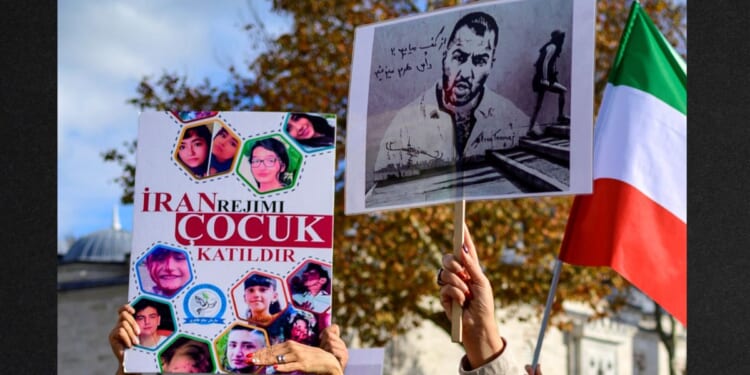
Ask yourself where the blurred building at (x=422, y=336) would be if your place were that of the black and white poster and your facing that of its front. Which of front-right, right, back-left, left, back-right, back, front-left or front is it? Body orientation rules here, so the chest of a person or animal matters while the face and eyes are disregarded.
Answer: back

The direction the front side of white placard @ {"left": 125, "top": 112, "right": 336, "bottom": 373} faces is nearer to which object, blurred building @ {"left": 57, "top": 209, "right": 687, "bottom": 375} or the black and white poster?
the black and white poster

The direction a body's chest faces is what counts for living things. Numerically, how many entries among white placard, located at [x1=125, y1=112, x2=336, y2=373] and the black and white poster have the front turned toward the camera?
2

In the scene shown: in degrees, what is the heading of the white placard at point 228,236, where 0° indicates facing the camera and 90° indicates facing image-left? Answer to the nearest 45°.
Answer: approximately 0°

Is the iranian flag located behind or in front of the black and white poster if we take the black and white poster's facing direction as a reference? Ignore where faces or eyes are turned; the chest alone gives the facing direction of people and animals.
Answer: behind

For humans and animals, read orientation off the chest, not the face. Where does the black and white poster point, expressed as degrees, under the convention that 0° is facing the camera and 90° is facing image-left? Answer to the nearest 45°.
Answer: approximately 0°

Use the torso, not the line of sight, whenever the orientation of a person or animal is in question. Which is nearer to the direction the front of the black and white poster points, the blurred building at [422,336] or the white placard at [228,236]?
the white placard

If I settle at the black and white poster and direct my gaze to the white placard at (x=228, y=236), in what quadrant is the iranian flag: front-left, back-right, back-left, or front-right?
back-right

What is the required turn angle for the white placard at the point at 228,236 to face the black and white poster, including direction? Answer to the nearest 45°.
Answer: approximately 90° to its left
